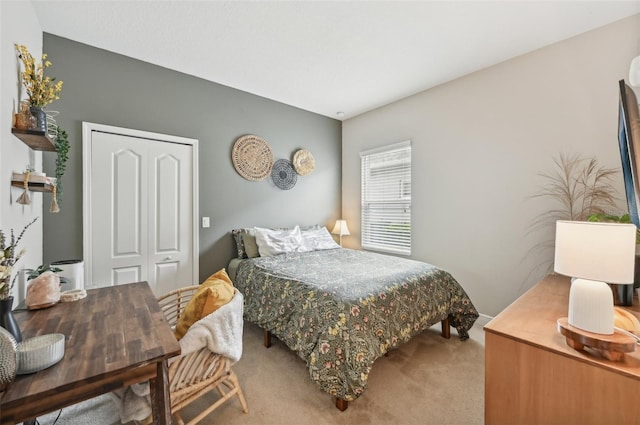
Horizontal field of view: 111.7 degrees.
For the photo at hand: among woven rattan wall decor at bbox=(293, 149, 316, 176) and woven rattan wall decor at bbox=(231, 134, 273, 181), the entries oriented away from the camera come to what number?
0

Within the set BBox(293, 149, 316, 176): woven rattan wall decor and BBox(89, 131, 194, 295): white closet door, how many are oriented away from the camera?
0

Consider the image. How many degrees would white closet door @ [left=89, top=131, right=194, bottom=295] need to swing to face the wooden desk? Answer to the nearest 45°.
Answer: approximately 45° to its right

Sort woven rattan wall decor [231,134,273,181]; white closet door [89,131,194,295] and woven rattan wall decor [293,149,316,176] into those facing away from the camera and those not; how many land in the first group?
0

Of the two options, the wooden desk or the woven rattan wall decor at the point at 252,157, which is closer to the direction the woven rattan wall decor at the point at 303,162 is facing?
the wooden desk

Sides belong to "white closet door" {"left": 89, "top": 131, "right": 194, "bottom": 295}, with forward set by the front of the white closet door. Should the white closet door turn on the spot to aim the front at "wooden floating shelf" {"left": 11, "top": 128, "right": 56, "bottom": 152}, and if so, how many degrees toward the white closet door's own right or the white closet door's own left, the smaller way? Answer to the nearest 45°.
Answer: approximately 90° to the white closet door's own right

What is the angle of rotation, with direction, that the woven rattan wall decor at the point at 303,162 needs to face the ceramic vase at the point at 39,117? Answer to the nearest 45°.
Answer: approximately 90° to its right

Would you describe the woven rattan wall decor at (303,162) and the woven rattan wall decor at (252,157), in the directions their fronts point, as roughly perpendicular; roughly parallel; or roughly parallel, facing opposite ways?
roughly parallel

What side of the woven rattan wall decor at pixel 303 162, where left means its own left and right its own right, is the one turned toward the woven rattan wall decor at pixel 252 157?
right

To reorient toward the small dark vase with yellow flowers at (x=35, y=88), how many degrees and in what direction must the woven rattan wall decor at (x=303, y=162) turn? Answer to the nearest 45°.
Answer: approximately 90° to its right

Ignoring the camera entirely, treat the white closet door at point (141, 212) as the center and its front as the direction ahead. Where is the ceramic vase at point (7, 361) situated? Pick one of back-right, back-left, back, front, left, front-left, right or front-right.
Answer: front-right

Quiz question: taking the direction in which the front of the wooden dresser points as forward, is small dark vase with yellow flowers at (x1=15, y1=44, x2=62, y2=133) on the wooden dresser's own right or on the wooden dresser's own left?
on the wooden dresser's own left
